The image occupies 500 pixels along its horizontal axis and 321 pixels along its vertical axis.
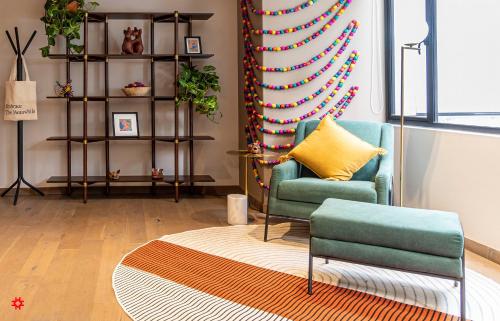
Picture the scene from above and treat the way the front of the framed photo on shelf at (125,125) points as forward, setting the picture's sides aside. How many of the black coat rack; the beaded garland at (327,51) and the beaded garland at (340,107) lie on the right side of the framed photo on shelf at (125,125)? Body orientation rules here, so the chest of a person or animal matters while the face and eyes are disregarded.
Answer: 1

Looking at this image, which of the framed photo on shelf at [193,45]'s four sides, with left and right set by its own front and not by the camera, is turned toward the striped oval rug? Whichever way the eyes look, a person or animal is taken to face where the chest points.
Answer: front

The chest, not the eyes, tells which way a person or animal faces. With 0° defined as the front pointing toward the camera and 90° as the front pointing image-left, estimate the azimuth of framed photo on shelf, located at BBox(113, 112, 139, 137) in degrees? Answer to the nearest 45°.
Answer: approximately 0°

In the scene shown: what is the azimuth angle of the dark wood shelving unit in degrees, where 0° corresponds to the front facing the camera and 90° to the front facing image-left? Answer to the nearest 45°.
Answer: approximately 0°

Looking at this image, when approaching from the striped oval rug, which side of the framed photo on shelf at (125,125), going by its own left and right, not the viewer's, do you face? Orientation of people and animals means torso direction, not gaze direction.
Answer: front

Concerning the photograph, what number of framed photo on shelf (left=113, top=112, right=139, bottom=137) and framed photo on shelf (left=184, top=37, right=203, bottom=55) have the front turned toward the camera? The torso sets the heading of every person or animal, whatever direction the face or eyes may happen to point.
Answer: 2

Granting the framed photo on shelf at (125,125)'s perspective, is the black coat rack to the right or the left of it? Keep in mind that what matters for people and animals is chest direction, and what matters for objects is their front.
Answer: on its right

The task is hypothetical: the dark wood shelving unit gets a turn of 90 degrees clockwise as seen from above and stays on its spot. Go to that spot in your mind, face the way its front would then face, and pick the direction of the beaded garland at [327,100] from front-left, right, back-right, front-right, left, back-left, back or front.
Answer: back-left

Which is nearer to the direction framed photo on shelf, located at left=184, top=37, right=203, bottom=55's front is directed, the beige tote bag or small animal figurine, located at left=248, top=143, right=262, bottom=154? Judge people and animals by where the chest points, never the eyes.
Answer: the small animal figurine
